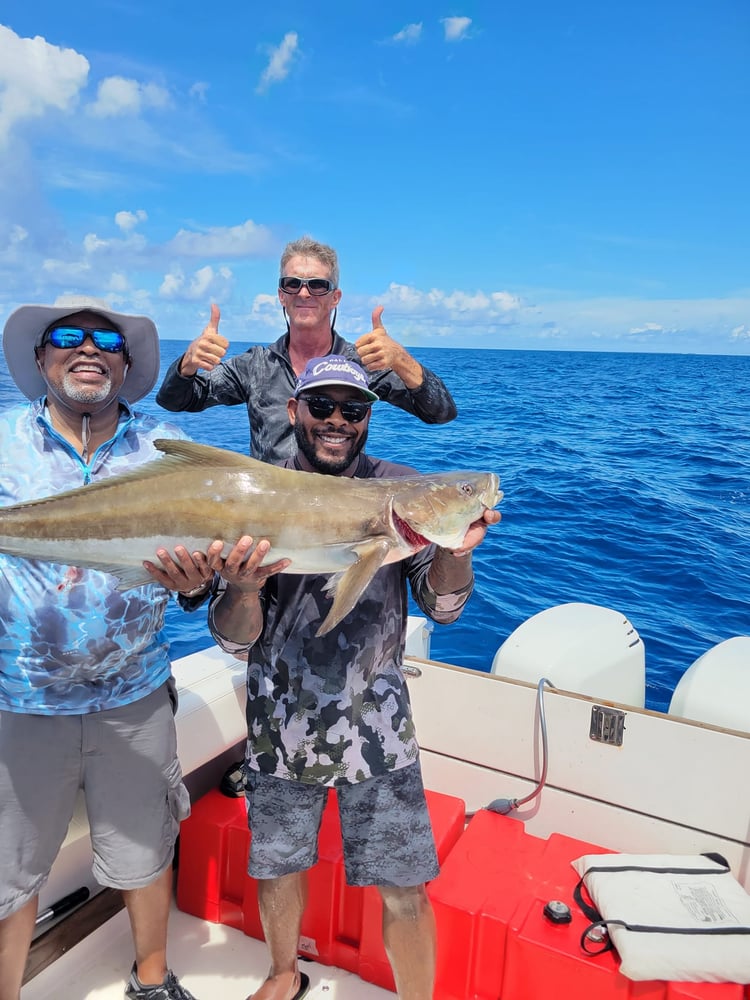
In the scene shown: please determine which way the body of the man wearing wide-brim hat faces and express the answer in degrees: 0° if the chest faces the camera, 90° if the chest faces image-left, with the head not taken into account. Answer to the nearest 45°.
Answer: approximately 0°

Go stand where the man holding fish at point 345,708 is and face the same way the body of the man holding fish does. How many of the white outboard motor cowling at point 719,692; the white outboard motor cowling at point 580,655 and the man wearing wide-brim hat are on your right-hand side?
1

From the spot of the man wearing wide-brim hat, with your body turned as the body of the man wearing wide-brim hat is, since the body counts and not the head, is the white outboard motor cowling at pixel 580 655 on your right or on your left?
on your left

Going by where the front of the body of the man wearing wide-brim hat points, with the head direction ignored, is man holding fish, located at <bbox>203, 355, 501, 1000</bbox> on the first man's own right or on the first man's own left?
on the first man's own left

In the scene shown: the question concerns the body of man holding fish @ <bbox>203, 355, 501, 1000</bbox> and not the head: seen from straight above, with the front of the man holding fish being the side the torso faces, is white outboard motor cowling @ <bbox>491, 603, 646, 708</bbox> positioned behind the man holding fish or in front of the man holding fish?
behind

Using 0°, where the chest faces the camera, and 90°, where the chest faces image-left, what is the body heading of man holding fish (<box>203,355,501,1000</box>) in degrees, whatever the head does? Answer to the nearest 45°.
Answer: approximately 0°

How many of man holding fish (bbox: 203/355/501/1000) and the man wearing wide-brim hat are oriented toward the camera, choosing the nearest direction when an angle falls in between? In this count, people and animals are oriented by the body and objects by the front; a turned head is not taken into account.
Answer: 2

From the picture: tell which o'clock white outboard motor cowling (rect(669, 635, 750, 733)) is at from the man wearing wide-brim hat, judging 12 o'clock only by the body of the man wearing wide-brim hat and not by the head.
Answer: The white outboard motor cowling is roughly at 9 o'clock from the man wearing wide-brim hat.

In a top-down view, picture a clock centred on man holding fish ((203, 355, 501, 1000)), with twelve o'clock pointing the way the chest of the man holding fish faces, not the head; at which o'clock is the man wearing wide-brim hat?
The man wearing wide-brim hat is roughly at 3 o'clock from the man holding fish.

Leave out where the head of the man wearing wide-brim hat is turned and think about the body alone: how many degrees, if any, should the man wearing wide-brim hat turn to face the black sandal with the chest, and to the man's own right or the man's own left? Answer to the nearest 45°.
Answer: approximately 135° to the man's own left
